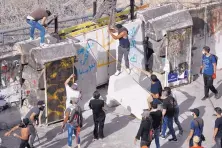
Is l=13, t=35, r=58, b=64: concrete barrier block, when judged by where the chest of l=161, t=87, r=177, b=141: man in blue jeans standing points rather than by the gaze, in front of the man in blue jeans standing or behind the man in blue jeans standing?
in front

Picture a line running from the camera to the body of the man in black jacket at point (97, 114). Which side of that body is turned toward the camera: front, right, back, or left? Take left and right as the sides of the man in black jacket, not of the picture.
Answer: back

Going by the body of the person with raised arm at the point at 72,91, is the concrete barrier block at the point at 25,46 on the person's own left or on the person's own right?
on the person's own left

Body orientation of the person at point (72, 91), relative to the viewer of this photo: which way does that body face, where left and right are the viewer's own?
facing away from the viewer

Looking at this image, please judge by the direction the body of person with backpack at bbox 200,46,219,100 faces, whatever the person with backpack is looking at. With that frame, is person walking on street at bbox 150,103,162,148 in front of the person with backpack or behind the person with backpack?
in front

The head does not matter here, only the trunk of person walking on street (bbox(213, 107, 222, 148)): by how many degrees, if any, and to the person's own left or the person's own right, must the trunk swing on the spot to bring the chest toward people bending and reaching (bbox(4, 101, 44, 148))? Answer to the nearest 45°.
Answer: approximately 45° to the person's own left

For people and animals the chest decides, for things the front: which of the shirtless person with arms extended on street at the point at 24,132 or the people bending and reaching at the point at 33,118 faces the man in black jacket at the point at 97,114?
the people bending and reaching at the point at 33,118
